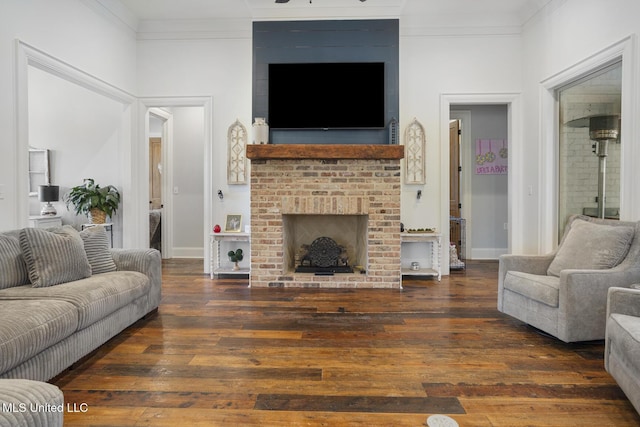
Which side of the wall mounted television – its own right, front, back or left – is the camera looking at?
front

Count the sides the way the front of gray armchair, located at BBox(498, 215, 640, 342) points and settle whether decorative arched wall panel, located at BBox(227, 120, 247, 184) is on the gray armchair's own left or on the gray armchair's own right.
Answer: on the gray armchair's own right

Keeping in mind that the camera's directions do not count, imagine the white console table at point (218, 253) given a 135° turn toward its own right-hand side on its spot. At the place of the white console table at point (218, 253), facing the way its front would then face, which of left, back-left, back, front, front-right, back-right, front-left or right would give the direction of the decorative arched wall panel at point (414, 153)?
back-right

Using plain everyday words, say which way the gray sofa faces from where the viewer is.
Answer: facing the viewer and to the right of the viewer

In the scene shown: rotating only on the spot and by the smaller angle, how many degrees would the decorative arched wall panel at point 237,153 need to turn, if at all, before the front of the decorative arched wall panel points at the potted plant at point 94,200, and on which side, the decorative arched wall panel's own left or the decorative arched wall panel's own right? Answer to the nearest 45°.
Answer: approximately 90° to the decorative arched wall panel's own right

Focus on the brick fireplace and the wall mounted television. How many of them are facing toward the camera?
2

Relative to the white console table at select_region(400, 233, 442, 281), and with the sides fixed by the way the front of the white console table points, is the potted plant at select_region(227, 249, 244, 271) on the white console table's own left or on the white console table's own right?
on the white console table's own right

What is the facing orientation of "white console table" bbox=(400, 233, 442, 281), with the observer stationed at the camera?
facing the viewer

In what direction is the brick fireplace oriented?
toward the camera

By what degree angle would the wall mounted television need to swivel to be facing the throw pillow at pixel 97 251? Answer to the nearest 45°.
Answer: approximately 45° to its right

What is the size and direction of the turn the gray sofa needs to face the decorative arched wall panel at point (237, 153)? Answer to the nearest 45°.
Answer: approximately 90° to its left

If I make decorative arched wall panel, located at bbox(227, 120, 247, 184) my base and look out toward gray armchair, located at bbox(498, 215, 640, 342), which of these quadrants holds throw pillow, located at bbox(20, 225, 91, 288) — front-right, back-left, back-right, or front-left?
front-right

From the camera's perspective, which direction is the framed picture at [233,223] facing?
toward the camera
